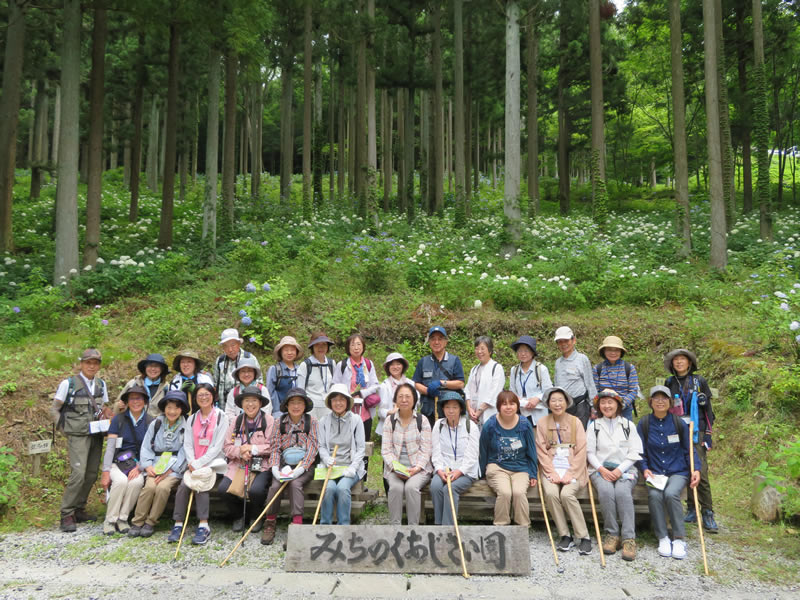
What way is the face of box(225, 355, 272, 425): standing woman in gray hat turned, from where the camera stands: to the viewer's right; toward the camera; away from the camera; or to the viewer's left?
toward the camera

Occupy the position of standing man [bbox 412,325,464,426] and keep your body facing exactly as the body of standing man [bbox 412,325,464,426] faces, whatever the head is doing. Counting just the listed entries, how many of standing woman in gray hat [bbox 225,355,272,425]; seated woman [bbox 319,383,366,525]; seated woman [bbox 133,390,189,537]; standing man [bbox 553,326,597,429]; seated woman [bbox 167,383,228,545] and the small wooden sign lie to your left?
1

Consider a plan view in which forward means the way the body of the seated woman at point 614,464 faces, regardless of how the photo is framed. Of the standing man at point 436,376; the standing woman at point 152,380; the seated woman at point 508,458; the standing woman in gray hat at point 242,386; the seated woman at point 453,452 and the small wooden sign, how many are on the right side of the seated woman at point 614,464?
6

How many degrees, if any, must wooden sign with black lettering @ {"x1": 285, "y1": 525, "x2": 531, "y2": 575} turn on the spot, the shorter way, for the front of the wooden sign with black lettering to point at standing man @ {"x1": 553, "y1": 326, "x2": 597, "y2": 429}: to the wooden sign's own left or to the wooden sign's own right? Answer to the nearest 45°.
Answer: approximately 135° to the wooden sign's own left

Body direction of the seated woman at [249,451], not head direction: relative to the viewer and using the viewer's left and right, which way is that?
facing the viewer

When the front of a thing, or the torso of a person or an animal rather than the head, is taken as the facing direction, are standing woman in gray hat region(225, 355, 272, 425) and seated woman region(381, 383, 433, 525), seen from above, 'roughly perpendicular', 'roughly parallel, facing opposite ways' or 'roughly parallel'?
roughly parallel

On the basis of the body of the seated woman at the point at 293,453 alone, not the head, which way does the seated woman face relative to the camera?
toward the camera

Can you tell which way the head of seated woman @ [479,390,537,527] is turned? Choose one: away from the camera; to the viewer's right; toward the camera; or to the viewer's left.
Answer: toward the camera

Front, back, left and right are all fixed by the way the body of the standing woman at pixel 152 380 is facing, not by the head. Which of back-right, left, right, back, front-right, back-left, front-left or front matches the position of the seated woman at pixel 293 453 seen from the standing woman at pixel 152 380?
front-left

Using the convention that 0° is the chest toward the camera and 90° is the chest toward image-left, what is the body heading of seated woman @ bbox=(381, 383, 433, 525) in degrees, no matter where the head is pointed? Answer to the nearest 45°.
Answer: approximately 0°

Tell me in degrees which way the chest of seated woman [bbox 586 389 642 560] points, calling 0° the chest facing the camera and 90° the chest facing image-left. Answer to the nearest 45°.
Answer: approximately 0°

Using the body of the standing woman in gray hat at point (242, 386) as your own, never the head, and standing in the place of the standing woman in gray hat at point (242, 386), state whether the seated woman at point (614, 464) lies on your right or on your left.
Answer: on your left

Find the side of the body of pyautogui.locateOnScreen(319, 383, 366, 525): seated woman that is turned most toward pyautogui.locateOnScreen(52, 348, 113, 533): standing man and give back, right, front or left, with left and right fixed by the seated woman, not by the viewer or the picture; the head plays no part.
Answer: right

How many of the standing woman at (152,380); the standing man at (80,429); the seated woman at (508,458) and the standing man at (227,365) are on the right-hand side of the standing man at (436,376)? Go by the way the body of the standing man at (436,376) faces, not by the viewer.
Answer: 3

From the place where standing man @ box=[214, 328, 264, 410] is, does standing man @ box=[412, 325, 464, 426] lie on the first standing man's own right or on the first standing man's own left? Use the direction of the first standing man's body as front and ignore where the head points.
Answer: on the first standing man's own left
